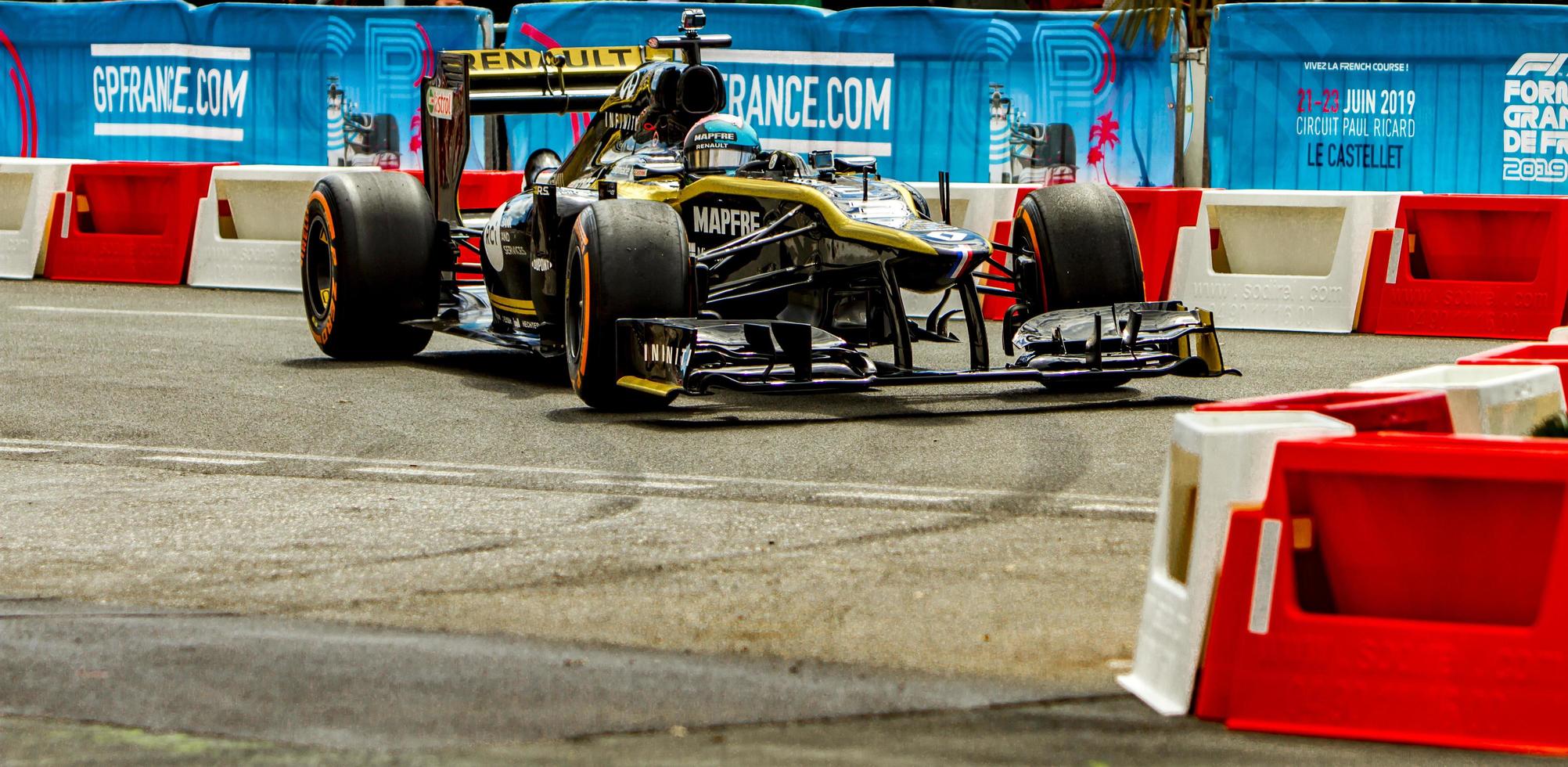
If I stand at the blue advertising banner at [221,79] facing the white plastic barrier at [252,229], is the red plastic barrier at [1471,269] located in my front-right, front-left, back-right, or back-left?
front-left

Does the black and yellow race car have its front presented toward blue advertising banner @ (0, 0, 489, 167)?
no

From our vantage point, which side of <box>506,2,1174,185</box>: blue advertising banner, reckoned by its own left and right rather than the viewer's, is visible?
front

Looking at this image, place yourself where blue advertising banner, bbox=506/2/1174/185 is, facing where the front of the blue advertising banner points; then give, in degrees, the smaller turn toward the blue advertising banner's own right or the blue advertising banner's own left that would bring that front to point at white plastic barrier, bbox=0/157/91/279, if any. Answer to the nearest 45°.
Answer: approximately 90° to the blue advertising banner's own right

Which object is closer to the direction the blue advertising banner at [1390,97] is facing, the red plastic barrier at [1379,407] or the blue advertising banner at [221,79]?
the red plastic barrier

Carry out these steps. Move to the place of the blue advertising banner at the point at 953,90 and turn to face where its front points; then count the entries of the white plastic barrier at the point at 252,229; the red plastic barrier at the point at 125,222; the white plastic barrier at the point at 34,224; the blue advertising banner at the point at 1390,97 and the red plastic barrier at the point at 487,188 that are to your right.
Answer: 4

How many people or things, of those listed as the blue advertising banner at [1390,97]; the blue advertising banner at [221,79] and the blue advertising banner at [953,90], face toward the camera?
3

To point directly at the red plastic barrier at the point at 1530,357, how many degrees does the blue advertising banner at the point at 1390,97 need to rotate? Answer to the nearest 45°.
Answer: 0° — it already faces it

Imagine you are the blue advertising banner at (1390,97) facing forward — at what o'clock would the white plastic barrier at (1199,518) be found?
The white plastic barrier is roughly at 12 o'clock from the blue advertising banner.

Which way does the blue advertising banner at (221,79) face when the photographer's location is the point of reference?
facing the viewer

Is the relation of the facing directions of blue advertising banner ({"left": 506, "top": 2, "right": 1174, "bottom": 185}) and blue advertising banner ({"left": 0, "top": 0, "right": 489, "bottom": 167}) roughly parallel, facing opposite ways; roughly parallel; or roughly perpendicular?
roughly parallel

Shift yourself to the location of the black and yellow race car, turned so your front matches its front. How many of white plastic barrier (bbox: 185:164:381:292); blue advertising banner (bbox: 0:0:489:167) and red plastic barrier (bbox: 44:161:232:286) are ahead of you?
0

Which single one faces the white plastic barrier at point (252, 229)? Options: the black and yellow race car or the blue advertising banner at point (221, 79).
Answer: the blue advertising banner

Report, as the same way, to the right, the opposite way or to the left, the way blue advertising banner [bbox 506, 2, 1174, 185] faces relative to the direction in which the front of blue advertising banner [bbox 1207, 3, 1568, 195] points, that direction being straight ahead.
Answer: the same way

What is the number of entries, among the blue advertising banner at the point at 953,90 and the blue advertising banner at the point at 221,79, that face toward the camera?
2

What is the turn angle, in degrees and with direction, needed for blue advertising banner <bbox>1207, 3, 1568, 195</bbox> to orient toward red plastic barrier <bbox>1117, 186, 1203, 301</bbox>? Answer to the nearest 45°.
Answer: approximately 45° to its right

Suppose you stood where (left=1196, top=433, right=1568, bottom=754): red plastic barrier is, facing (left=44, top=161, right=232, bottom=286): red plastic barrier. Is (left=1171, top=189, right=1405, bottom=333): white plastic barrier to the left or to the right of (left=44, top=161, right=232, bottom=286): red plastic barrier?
right

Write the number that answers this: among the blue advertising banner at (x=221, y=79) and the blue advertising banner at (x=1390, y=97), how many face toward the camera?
2

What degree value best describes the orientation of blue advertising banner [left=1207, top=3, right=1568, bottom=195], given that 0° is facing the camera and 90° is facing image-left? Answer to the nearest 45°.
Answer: approximately 0°

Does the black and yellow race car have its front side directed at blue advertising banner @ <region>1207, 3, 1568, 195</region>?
no

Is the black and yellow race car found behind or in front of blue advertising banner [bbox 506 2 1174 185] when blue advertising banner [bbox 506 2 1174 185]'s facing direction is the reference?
in front

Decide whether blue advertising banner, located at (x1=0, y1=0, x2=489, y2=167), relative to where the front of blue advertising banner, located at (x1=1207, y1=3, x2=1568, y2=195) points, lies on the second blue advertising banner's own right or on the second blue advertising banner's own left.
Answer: on the second blue advertising banner's own right
